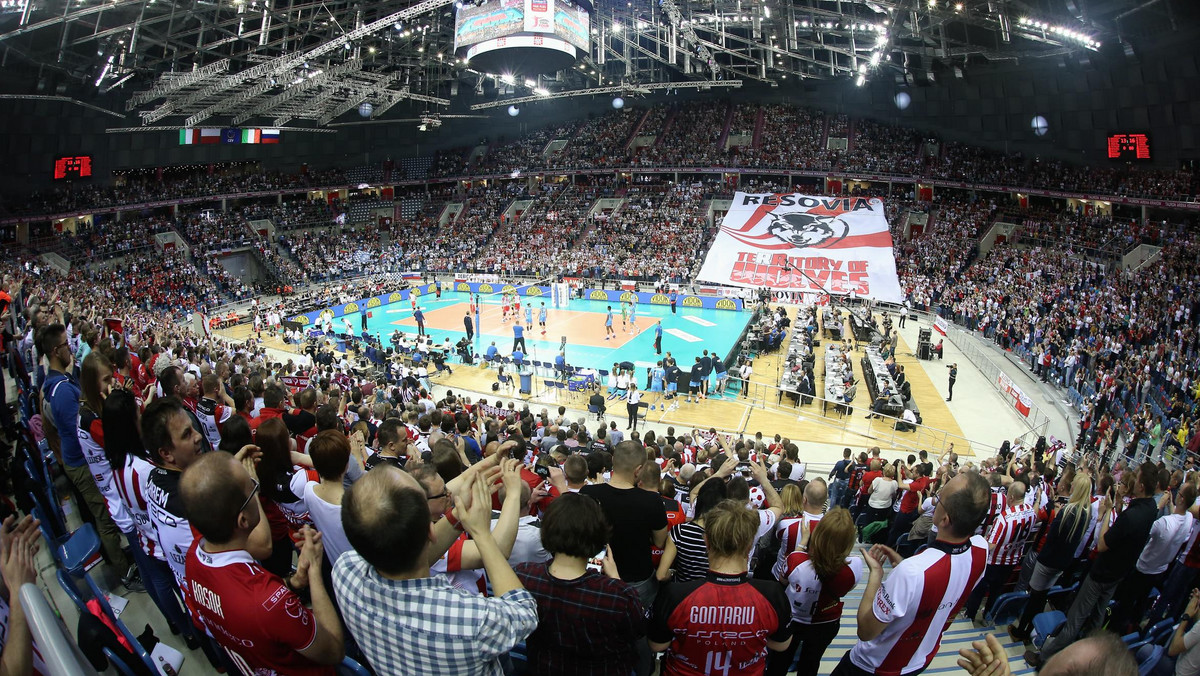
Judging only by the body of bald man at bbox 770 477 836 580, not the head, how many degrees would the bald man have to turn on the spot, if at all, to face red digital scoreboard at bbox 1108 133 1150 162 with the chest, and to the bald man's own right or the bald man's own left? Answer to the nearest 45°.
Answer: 0° — they already face it

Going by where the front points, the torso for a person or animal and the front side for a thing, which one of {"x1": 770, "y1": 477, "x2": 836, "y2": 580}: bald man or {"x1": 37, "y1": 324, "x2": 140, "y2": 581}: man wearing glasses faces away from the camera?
the bald man

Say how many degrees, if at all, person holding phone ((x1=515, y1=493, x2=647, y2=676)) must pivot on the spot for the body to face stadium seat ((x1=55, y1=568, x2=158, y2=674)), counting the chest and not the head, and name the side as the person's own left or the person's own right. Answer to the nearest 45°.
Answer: approximately 90° to the person's own left

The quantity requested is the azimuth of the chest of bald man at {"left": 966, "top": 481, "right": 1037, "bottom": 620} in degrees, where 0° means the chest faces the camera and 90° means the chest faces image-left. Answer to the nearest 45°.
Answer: approximately 135°

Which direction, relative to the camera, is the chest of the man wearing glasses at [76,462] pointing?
to the viewer's right

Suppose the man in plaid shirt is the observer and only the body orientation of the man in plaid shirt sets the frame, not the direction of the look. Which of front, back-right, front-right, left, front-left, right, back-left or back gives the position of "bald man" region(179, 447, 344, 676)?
left

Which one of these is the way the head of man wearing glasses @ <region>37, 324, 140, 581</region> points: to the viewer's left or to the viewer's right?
to the viewer's right

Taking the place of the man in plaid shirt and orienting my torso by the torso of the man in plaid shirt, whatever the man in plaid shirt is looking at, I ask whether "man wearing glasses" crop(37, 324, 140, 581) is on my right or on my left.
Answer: on my left

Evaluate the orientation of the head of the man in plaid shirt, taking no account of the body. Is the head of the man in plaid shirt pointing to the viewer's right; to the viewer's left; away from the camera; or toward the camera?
away from the camera

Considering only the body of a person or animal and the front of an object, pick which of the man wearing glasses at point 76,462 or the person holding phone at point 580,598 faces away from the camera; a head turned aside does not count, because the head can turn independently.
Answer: the person holding phone

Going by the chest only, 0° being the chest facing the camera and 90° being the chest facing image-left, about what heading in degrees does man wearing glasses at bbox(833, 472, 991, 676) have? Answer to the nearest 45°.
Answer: approximately 135°

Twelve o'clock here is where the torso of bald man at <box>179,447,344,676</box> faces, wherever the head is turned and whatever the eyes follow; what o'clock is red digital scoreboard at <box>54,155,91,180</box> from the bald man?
The red digital scoreboard is roughly at 10 o'clock from the bald man.

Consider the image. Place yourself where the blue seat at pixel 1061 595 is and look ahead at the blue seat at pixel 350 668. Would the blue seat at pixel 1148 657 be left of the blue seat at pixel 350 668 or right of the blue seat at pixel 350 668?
left

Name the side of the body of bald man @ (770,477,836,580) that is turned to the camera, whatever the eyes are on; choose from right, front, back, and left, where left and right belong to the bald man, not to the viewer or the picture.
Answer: back

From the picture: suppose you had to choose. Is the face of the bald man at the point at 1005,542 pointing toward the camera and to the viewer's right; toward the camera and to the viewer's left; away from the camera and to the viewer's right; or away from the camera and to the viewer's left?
away from the camera and to the viewer's left

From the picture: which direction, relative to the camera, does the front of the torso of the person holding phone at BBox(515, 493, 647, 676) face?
away from the camera
